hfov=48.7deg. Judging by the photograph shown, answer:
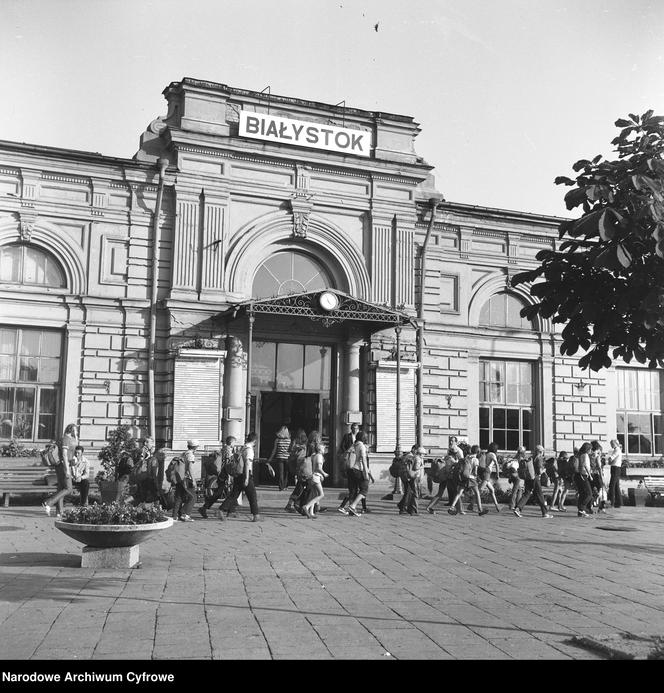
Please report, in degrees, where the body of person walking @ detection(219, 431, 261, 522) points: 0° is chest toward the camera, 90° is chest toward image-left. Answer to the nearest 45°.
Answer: approximately 270°

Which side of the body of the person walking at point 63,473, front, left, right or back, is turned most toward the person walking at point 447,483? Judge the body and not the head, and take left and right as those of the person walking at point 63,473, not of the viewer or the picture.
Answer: front

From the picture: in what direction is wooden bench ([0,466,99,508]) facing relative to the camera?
toward the camera

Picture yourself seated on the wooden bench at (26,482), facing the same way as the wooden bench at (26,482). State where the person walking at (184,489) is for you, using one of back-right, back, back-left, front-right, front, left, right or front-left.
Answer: front-left

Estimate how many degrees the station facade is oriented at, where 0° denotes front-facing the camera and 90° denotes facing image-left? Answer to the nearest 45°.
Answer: approximately 315°

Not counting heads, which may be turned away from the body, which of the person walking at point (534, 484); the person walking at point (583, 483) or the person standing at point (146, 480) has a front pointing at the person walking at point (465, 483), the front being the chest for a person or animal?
the person standing

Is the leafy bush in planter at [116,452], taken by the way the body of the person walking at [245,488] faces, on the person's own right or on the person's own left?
on the person's own left

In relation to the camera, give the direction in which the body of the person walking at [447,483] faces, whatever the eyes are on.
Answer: to the viewer's right

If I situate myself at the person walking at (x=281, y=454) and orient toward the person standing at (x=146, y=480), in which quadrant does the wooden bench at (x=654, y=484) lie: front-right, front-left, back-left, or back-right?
back-left

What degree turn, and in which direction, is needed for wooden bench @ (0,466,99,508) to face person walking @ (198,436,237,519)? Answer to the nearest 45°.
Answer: approximately 45° to its left

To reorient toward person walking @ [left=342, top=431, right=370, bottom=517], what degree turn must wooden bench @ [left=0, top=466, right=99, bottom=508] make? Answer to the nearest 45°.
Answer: approximately 45° to its left
